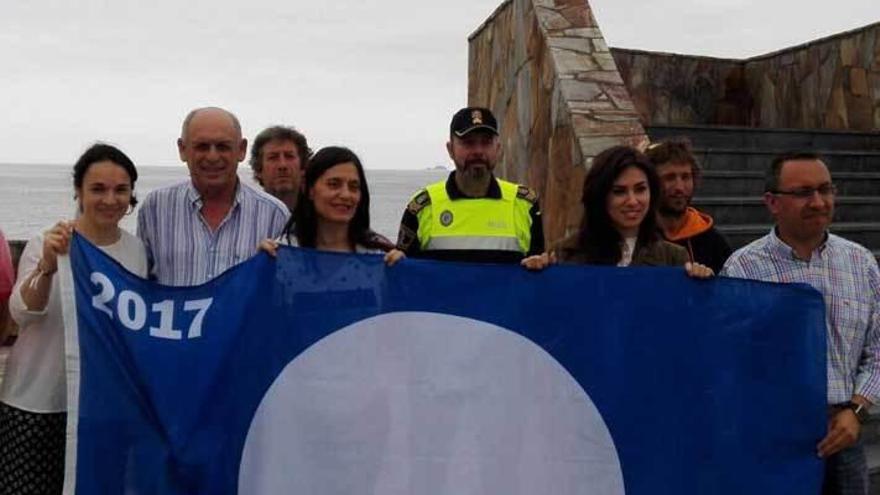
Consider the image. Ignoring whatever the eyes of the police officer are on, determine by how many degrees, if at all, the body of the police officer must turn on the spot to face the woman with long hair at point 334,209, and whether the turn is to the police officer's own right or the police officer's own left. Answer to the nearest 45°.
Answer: approximately 45° to the police officer's own right

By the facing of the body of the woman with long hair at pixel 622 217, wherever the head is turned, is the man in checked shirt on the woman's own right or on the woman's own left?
on the woman's own left

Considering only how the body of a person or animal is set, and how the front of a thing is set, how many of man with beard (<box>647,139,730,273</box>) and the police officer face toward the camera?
2

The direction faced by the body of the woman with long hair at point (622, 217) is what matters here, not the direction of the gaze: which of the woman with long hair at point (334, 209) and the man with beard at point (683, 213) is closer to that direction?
the woman with long hair

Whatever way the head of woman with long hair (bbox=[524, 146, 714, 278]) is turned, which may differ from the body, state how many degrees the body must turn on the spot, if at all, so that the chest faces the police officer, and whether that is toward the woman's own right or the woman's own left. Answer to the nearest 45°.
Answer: approximately 135° to the woman's own right

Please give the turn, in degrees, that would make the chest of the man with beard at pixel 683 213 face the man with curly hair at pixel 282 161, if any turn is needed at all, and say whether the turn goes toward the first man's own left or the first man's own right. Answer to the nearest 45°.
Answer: approximately 90° to the first man's own right

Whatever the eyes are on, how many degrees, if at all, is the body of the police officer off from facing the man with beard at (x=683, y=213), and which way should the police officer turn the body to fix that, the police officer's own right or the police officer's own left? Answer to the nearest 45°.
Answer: approximately 90° to the police officer's own left

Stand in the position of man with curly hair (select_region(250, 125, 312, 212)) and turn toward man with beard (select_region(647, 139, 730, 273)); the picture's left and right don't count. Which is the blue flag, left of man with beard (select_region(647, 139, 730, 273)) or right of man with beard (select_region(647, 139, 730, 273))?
right

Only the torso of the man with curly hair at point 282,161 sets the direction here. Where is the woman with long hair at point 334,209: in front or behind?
in front

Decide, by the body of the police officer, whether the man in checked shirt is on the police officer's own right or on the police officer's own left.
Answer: on the police officer's own left

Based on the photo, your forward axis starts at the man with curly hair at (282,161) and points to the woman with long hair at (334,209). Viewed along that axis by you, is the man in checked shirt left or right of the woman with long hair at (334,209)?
left

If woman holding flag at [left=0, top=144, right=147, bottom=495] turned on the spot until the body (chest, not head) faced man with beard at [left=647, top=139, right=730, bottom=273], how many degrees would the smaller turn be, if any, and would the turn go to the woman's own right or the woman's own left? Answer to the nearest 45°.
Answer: approximately 45° to the woman's own left
